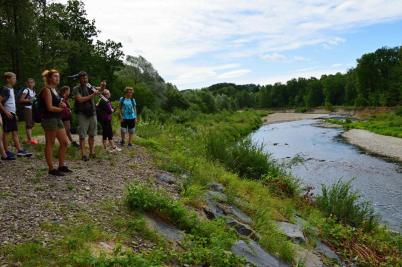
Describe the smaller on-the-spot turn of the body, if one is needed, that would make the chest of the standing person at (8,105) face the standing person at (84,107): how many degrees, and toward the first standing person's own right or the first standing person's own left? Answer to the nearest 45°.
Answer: approximately 45° to the first standing person's own left

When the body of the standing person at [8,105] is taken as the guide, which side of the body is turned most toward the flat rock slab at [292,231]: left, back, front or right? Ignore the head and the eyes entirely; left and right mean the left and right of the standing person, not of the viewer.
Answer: front

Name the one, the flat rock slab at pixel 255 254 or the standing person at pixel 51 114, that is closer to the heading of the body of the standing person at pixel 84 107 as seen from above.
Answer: the flat rock slab

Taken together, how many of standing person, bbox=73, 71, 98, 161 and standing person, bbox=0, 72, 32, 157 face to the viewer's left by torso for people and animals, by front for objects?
0

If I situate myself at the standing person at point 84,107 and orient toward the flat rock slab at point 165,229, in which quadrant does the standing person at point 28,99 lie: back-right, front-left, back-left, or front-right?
back-right

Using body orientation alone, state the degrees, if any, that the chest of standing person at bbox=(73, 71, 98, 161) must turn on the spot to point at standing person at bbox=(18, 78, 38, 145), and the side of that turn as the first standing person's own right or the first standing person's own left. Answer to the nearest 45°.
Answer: approximately 180°

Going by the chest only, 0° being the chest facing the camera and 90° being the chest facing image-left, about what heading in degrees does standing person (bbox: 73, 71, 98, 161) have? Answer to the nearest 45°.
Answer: approximately 315°

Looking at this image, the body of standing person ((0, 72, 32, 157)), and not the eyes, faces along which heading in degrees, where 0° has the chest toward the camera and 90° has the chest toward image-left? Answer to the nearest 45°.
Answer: approximately 315°

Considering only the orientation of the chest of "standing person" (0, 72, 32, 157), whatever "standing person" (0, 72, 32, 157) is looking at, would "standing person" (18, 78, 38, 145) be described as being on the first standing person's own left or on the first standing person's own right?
on the first standing person's own left
